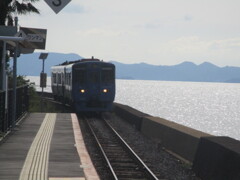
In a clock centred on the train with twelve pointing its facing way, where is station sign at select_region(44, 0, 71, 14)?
The station sign is roughly at 12 o'clock from the train.

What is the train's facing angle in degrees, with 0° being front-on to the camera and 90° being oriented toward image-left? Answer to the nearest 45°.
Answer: approximately 0°

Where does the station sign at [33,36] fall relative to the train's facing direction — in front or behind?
in front

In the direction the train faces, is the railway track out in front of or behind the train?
in front
